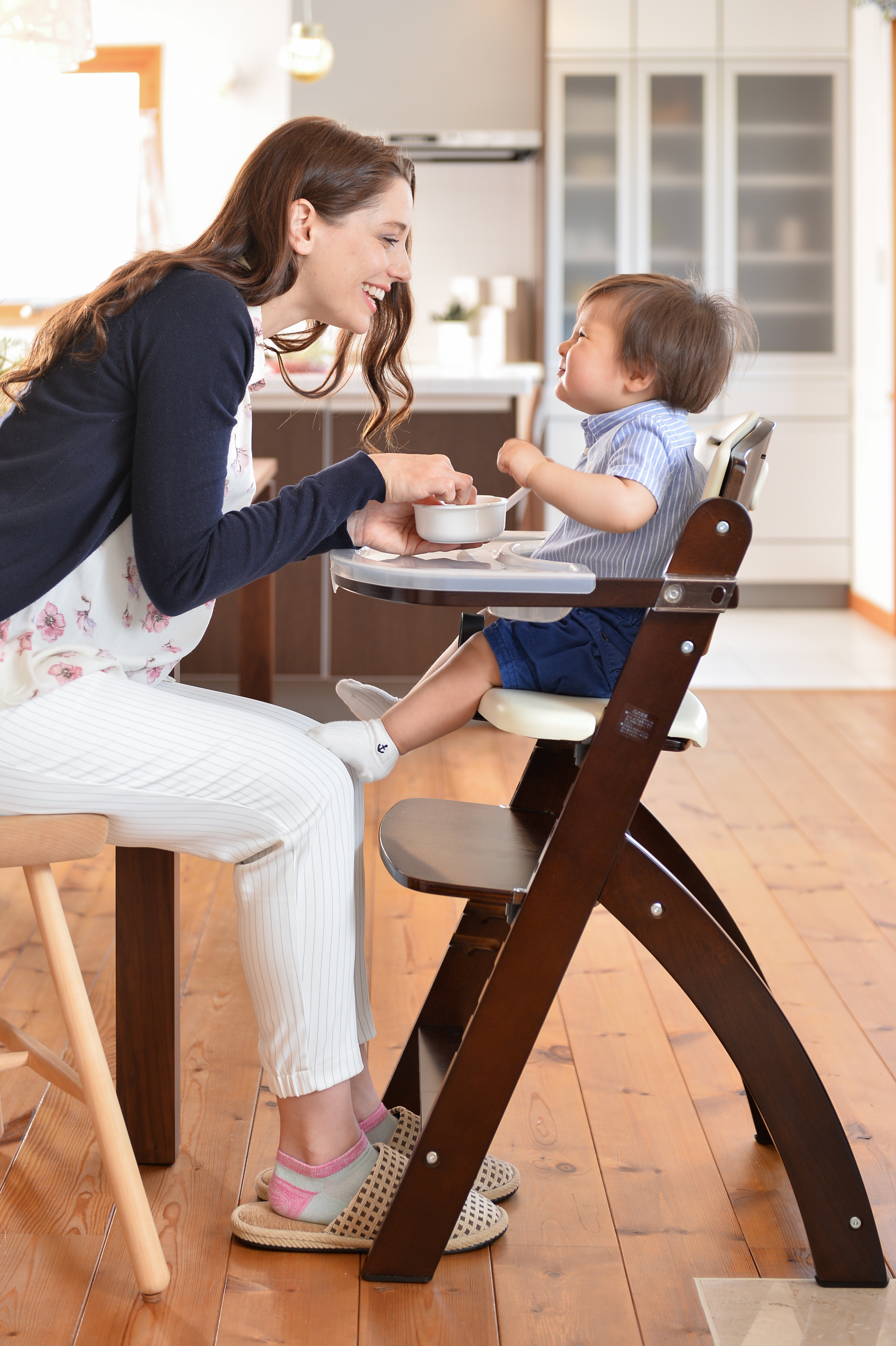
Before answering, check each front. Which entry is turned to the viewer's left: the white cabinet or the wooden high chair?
the wooden high chair

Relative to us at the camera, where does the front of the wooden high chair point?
facing to the left of the viewer

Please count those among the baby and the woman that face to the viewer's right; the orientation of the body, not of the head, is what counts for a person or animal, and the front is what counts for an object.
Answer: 1

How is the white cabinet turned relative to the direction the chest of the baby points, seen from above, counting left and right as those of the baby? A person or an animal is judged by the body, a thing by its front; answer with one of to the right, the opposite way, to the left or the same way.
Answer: to the left

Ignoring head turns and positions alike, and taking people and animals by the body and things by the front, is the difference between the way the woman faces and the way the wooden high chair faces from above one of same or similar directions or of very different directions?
very different directions

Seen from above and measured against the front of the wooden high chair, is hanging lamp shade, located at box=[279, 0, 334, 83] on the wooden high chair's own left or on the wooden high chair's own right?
on the wooden high chair's own right

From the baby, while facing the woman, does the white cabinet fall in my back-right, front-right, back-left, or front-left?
back-right

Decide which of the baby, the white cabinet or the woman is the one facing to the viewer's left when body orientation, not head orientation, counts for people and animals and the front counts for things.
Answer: the baby

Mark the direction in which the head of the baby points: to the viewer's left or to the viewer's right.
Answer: to the viewer's left

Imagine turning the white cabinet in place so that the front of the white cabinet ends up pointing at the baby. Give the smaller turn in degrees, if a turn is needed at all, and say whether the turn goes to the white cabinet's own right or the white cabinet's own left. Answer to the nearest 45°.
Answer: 0° — it already faces them

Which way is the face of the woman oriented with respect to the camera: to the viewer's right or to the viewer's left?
to the viewer's right

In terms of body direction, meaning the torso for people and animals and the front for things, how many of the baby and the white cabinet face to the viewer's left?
1

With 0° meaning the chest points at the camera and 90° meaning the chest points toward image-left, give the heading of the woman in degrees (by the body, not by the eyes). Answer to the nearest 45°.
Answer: approximately 270°
